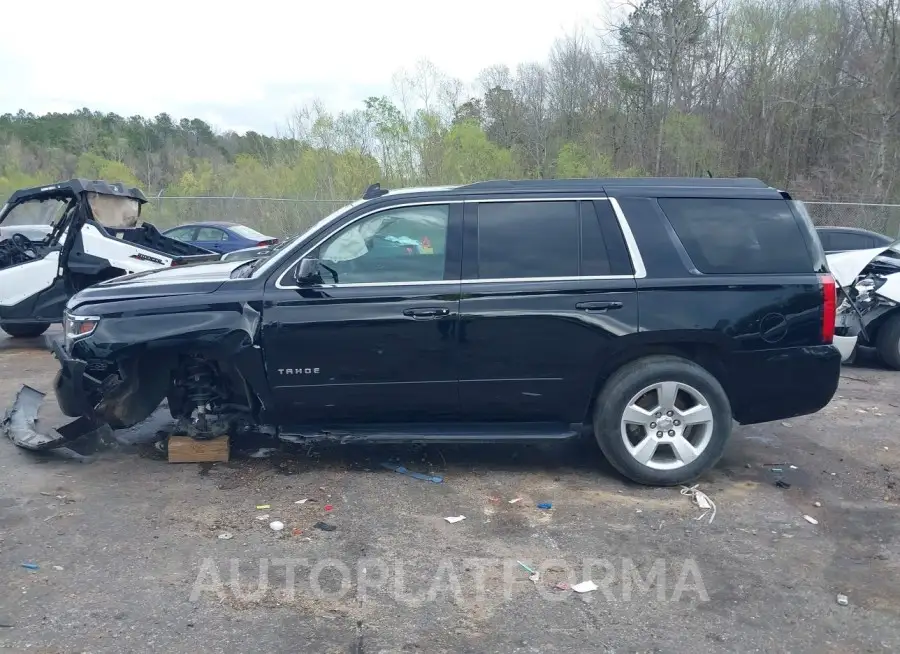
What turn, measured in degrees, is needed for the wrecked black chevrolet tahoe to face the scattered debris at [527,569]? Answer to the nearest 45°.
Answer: approximately 90° to its left

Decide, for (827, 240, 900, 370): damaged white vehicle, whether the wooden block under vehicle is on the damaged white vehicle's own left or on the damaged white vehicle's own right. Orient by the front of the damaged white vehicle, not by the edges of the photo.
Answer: on the damaged white vehicle's own left

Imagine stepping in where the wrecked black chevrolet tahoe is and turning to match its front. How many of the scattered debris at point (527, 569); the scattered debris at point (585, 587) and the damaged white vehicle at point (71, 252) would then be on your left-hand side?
2

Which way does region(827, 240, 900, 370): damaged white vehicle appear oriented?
to the viewer's left

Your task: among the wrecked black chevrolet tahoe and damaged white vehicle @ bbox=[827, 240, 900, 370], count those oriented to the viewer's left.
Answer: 2

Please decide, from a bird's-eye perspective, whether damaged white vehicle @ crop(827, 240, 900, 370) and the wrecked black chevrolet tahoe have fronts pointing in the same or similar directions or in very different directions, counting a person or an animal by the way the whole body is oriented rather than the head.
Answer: same or similar directions

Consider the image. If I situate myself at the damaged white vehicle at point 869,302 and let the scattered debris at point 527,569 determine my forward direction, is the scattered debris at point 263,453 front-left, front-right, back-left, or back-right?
front-right

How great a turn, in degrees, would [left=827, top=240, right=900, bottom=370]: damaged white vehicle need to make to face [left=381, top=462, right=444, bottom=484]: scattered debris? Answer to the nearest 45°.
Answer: approximately 45° to its left

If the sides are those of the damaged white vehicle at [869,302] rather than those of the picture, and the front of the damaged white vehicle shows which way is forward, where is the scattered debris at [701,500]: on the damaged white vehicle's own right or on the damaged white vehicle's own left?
on the damaged white vehicle's own left

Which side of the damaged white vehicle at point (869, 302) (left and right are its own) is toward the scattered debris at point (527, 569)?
left

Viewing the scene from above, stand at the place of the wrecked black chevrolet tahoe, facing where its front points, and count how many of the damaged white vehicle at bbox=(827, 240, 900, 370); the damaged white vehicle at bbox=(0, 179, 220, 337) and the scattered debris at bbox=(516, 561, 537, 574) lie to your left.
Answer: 1

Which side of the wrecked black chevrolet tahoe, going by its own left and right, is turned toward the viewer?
left
